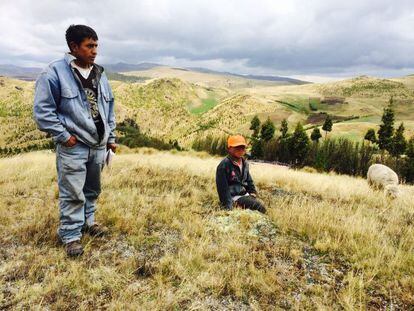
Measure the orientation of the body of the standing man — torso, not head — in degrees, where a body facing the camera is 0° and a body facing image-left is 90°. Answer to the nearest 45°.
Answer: approximately 315°

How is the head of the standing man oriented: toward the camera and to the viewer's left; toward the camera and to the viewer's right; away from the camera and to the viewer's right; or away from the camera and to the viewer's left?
toward the camera and to the viewer's right

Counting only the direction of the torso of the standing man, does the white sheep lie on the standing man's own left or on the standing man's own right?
on the standing man's own left

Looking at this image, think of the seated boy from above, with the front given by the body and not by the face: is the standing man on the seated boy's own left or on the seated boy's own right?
on the seated boy's own right
